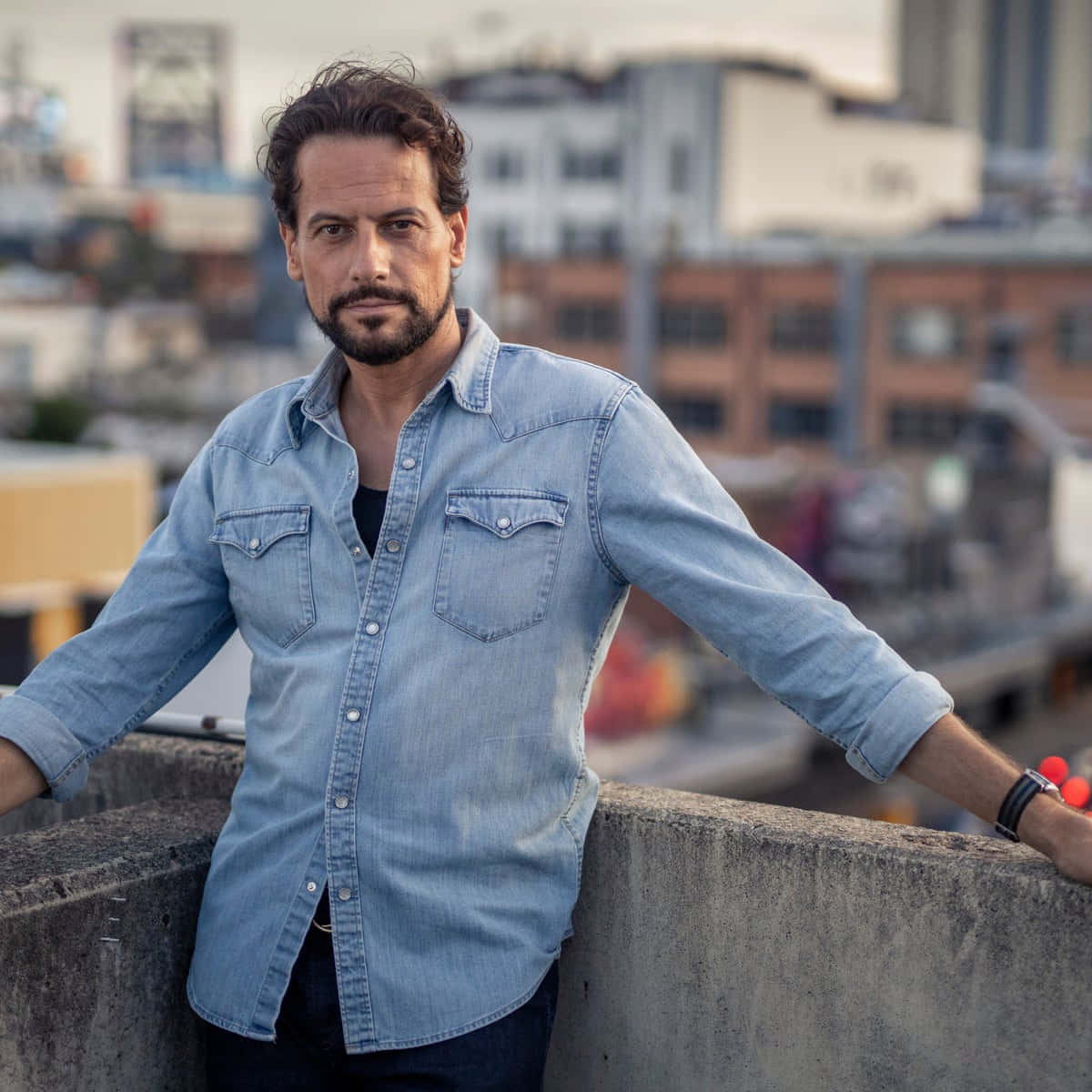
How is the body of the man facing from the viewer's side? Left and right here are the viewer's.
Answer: facing the viewer

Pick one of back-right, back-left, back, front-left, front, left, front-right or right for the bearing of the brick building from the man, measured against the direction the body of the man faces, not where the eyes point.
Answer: back
